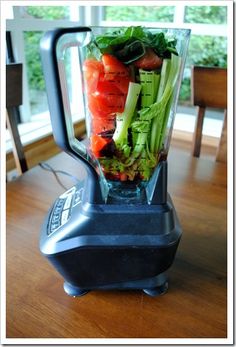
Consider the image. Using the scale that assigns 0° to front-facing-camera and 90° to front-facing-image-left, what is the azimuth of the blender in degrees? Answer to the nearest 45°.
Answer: approximately 90°
